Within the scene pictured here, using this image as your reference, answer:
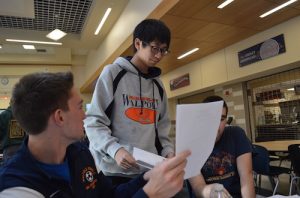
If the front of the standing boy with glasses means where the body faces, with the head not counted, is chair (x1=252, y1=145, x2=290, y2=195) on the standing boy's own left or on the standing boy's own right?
on the standing boy's own left

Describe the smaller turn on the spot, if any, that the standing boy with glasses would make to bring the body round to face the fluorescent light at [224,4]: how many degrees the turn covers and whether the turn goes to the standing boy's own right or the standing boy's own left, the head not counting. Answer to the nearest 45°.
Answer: approximately 90° to the standing boy's own left

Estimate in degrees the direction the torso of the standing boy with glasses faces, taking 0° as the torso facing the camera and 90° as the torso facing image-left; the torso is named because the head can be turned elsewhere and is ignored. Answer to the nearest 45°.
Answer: approximately 315°

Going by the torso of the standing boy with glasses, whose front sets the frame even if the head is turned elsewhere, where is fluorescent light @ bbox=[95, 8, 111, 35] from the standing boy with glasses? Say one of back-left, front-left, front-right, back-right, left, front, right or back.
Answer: back-left

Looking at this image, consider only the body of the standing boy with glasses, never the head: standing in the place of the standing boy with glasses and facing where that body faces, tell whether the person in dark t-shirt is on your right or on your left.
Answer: on your left

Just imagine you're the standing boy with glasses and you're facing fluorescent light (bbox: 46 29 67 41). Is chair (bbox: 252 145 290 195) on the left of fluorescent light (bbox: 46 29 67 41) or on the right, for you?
right
